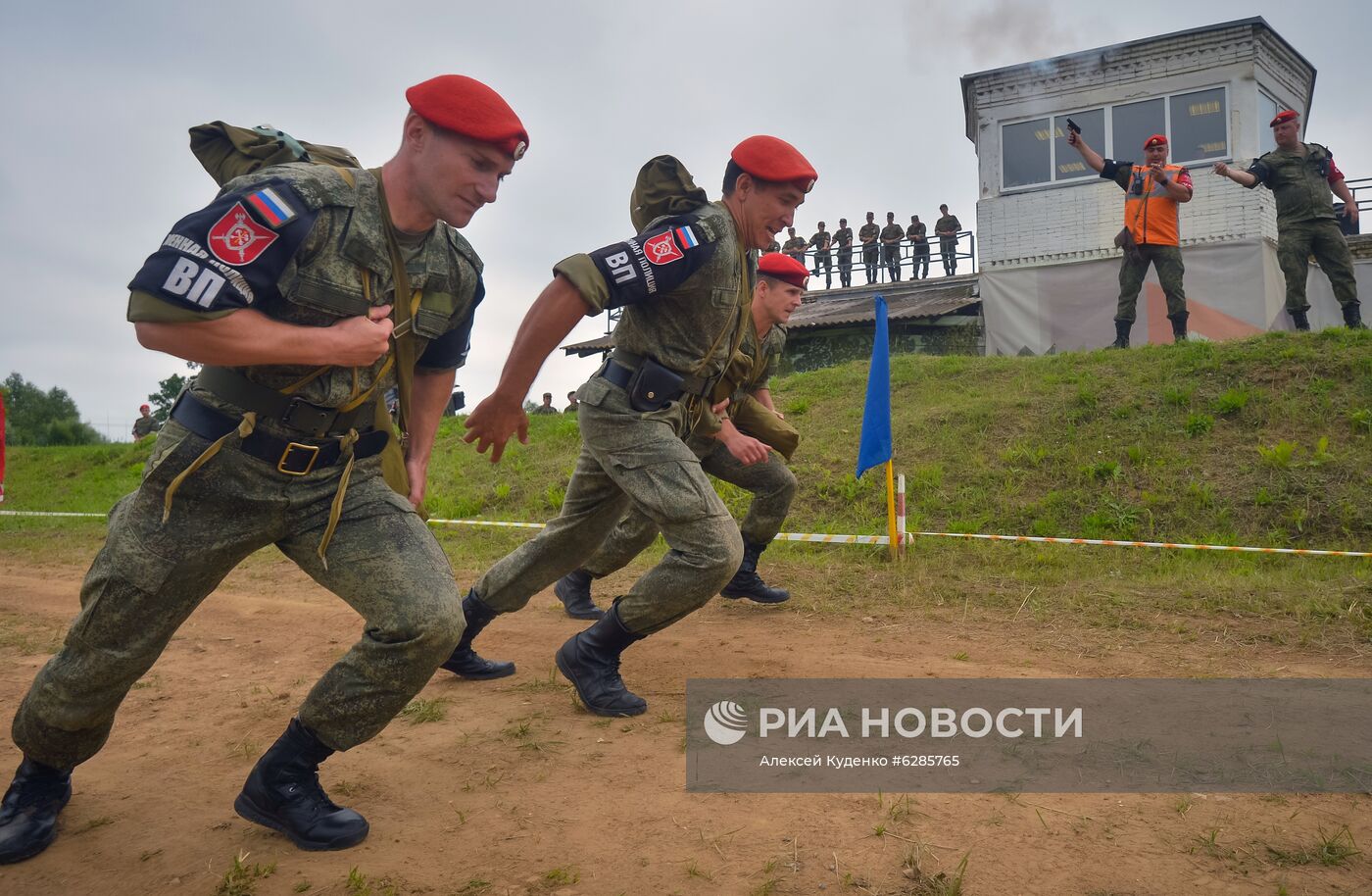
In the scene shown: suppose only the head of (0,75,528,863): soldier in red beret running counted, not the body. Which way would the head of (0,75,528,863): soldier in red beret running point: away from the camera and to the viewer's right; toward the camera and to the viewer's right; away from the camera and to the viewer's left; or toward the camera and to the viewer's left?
toward the camera and to the viewer's right

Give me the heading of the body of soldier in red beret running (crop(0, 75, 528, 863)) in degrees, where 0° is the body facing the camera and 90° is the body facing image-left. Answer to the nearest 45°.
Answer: approximately 315°

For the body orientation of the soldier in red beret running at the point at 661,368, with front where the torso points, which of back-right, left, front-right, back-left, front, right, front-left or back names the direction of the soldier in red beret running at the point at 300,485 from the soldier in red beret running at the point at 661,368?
back-right

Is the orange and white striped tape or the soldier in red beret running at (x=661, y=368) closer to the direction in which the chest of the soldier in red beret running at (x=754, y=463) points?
the orange and white striped tape

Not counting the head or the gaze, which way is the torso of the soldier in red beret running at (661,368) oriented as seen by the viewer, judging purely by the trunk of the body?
to the viewer's right

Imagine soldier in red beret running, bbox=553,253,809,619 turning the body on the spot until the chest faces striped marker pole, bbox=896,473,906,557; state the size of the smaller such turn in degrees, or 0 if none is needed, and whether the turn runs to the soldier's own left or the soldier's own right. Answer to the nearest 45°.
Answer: approximately 45° to the soldier's own left

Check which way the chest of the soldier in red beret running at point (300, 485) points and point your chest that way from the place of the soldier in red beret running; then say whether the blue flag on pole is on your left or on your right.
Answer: on your left

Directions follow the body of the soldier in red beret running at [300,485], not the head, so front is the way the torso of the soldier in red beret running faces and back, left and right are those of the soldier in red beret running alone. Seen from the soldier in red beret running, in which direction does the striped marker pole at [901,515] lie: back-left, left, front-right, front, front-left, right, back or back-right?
left

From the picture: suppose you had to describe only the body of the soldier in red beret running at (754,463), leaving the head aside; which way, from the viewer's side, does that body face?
to the viewer's right

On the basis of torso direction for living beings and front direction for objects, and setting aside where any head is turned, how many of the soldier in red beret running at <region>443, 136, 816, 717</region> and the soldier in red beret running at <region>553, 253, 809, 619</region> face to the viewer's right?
2
